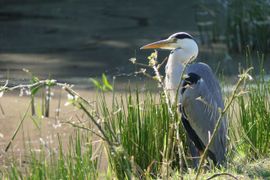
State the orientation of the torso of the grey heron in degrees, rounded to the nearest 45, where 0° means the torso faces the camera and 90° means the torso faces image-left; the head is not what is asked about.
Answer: approximately 90°
